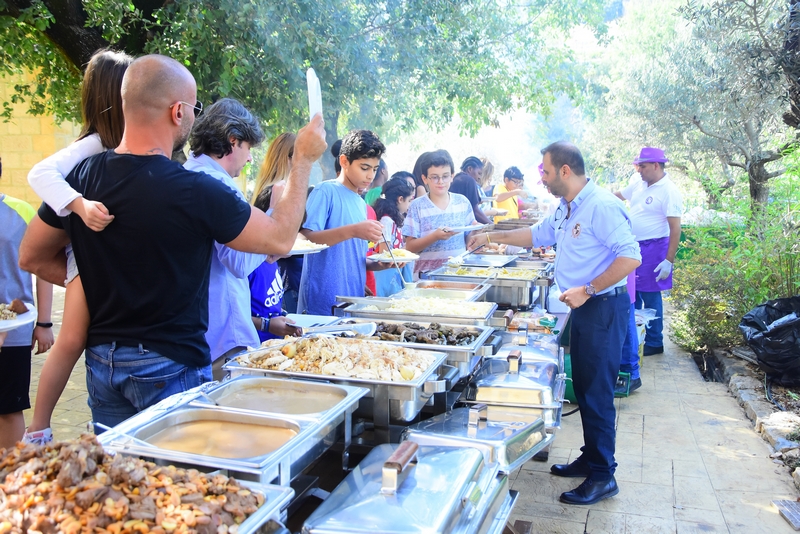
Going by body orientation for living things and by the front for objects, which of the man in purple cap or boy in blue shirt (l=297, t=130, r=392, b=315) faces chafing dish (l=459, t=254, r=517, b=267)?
the man in purple cap

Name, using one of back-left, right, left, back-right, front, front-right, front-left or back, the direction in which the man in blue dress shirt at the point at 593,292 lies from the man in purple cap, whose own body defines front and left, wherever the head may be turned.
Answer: front-left

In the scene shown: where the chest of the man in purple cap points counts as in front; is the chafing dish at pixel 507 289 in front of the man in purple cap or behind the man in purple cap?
in front

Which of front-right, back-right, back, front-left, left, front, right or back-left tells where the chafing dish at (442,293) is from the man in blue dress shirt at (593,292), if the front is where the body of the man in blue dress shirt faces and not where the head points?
front

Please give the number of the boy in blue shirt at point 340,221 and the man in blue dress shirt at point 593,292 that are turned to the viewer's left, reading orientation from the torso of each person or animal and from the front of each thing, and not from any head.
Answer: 1

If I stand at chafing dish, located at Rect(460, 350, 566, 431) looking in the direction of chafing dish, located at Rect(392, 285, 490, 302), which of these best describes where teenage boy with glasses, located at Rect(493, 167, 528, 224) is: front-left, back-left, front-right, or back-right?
front-right

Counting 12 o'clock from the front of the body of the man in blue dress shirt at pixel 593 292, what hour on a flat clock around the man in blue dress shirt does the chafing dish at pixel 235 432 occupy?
The chafing dish is roughly at 10 o'clock from the man in blue dress shirt.

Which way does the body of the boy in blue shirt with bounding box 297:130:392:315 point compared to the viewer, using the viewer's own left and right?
facing the viewer and to the right of the viewer

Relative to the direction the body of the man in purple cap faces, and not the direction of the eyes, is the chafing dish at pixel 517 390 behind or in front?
in front

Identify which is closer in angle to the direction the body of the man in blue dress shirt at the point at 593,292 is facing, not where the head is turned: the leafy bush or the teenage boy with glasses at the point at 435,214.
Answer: the teenage boy with glasses

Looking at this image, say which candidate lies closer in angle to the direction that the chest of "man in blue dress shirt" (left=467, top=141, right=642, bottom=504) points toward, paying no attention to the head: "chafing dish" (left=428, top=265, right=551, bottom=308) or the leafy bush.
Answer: the chafing dish

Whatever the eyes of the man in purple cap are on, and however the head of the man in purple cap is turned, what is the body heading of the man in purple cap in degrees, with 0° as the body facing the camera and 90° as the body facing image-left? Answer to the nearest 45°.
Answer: approximately 45°

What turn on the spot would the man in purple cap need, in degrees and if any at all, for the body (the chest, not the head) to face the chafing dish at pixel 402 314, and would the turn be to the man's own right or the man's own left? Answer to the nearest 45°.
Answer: approximately 45° to the man's own left

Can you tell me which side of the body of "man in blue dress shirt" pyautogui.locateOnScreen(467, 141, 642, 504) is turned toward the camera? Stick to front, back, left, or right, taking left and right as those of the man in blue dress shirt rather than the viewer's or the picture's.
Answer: left

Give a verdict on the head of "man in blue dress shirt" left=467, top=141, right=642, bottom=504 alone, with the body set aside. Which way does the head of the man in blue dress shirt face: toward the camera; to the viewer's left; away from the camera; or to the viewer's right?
to the viewer's left
